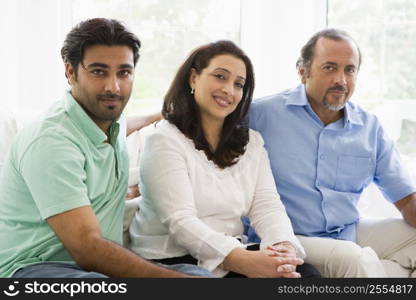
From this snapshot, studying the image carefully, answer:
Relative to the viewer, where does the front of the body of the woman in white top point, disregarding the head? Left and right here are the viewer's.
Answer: facing the viewer and to the right of the viewer

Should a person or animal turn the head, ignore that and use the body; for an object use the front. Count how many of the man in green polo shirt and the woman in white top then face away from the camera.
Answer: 0

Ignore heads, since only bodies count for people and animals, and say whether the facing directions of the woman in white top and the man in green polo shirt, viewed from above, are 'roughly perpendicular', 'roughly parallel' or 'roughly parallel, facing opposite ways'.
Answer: roughly parallel

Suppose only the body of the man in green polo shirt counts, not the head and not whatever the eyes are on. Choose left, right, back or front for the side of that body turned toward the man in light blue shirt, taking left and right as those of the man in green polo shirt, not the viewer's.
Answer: left

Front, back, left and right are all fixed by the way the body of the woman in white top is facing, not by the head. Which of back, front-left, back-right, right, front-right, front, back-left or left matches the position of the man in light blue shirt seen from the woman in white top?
left
